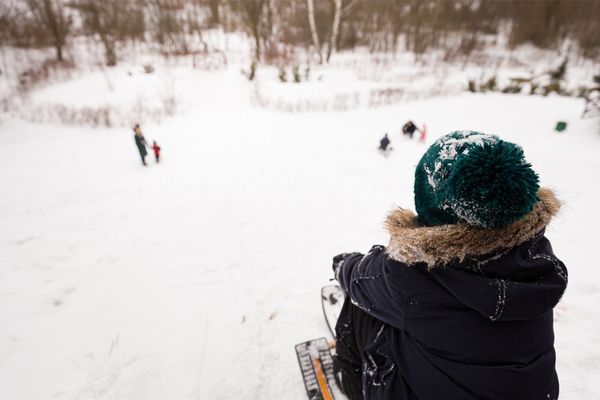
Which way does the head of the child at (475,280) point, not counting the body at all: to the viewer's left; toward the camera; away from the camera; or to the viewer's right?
away from the camera

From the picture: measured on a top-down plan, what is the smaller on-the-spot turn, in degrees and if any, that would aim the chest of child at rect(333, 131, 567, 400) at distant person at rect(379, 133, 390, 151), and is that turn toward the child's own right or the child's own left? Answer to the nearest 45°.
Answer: approximately 45° to the child's own right

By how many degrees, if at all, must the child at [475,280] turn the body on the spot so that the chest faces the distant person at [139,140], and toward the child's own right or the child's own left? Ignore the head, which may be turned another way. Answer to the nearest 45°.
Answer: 0° — they already face them

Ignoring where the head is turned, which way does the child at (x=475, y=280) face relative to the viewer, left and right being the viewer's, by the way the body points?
facing away from the viewer and to the left of the viewer

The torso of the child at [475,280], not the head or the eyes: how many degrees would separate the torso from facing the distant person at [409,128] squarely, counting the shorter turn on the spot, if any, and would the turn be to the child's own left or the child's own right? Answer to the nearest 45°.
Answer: approximately 45° to the child's own right
